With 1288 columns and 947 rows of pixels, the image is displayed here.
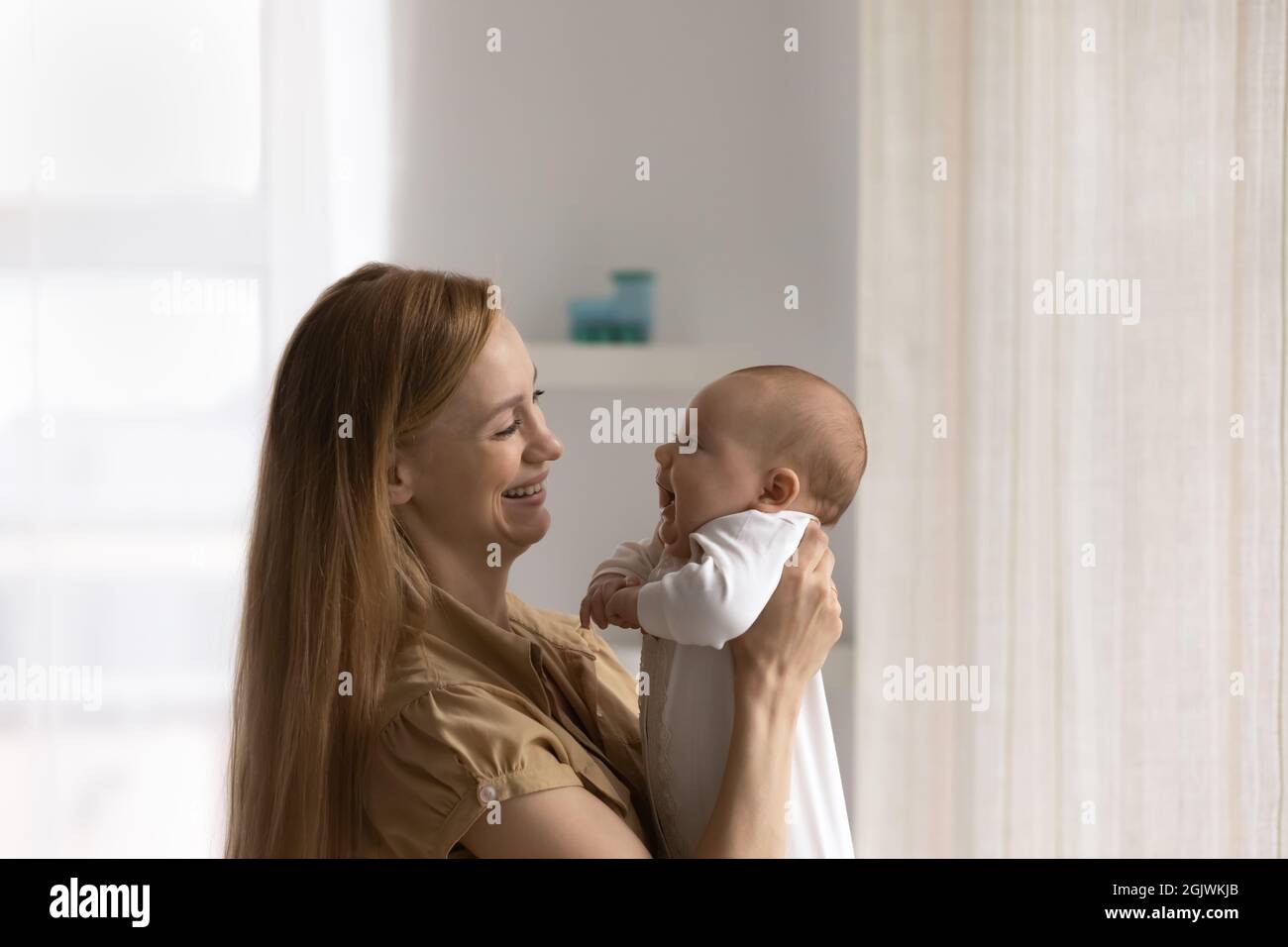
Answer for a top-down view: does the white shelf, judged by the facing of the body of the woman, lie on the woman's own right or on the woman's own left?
on the woman's own left

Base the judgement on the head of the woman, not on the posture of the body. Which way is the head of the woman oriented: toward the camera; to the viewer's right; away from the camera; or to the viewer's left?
to the viewer's right

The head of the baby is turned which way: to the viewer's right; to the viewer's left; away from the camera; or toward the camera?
to the viewer's left

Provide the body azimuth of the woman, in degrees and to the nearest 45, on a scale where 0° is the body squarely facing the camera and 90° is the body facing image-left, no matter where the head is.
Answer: approximately 270°

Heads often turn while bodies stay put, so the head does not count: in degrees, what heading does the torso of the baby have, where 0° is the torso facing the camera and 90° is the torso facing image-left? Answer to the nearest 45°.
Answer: approximately 90°
